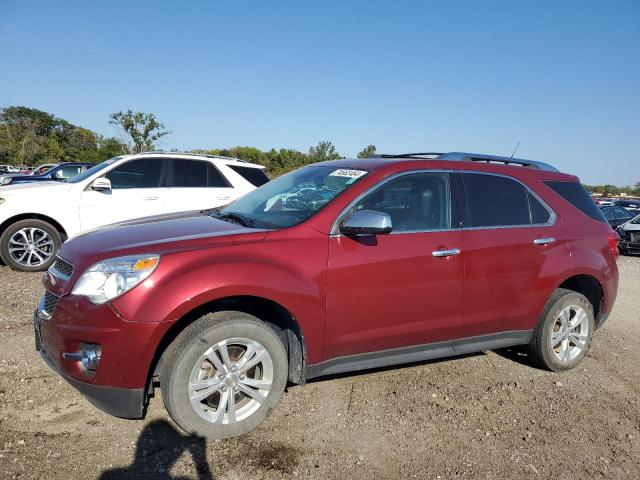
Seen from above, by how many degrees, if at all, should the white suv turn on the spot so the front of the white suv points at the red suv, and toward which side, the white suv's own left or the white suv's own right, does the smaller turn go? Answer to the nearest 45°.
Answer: approximately 90° to the white suv's own left

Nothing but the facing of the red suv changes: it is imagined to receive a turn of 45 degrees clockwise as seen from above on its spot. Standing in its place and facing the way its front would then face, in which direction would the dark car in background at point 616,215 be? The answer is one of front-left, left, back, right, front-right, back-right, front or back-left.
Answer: back-right

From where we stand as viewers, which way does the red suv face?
facing the viewer and to the left of the viewer

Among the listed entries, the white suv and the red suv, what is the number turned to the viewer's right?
0

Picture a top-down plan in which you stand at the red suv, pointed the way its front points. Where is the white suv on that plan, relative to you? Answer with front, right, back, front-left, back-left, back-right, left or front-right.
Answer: right

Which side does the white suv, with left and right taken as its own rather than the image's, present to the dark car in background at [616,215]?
back

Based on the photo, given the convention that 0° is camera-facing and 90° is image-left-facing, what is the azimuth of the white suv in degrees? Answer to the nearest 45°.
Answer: approximately 90°
